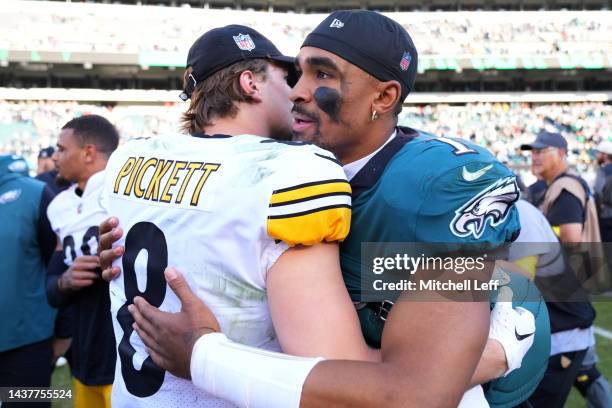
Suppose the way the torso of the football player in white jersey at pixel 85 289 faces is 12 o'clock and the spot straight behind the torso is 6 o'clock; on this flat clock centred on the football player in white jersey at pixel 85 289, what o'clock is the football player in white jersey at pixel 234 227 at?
the football player in white jersey at pixel 234 227 is roughly at 10 o'clock from the football player in white jersey at pixel 85 289.

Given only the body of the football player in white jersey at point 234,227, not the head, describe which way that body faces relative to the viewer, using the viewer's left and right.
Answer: facing away from the viewer and to the right of the viewer

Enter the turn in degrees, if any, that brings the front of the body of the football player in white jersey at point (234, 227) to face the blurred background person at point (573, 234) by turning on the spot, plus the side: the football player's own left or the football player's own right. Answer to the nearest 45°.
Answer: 0° — they already face them
